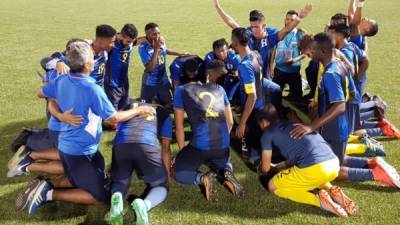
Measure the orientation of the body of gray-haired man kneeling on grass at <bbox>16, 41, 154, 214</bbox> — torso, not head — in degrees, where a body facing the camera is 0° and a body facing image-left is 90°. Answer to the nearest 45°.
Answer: approximately 225°

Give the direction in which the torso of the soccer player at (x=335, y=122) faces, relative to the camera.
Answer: to the viewer's left

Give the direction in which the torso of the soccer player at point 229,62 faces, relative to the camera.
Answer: toward the camera

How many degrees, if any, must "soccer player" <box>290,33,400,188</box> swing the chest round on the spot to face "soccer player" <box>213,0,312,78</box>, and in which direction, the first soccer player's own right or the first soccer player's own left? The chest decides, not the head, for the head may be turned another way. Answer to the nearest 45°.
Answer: approximately 45° to the first soccer player's own right

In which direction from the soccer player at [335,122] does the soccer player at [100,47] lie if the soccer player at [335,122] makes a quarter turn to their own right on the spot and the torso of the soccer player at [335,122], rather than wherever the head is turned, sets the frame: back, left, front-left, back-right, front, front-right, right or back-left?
left

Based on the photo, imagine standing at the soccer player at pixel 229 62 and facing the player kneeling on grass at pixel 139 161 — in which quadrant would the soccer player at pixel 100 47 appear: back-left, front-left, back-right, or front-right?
front-right

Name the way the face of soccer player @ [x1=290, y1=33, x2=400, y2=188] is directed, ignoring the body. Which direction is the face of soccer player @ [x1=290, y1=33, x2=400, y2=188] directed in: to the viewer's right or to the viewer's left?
to the viewer's left

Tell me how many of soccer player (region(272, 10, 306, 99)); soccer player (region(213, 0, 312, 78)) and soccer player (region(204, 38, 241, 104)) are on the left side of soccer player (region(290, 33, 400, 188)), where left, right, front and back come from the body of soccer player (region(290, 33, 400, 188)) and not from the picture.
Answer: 0

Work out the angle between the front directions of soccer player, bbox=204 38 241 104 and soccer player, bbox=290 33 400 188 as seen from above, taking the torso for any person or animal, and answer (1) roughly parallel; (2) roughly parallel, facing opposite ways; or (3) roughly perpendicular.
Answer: roughly perpendicular

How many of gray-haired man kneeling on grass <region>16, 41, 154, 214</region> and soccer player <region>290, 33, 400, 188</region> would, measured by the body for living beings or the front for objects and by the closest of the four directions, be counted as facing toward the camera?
0

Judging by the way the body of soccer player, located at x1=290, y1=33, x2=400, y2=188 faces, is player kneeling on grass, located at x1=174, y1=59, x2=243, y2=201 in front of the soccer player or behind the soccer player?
in front

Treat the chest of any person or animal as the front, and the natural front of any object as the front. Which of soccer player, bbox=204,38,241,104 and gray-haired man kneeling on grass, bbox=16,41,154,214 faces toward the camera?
the soccer player

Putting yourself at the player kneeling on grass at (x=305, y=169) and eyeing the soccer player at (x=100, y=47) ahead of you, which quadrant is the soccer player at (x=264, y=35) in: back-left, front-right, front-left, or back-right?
front-right

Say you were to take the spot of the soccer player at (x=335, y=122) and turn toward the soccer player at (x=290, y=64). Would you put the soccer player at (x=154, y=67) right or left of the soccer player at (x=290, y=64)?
left

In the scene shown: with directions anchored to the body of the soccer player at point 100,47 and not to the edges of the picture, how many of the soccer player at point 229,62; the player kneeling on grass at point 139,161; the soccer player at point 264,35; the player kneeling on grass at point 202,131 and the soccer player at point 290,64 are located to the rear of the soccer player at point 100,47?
0

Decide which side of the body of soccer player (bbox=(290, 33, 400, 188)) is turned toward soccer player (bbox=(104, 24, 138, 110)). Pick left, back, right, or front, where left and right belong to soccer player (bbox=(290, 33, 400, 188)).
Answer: front

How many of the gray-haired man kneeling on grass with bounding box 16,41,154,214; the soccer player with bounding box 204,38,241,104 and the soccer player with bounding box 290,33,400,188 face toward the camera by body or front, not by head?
1

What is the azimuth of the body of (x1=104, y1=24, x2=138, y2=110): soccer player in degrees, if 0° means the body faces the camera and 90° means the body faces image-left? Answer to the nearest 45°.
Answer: approximately 315°

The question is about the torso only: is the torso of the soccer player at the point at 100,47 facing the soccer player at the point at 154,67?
no

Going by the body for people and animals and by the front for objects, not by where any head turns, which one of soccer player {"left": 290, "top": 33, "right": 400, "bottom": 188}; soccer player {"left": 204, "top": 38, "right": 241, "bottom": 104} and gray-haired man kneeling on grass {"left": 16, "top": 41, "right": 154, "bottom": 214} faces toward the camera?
soccer player {"left": 204, "top": 38, "right": 241, "bottom": 104}

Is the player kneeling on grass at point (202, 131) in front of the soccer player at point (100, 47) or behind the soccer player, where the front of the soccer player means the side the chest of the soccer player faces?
in front
